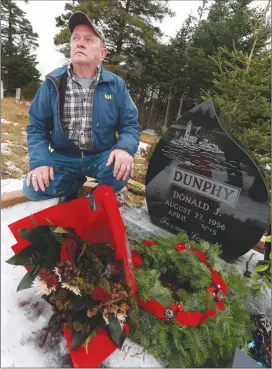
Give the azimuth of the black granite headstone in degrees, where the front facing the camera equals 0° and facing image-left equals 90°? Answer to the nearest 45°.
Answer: approximately 0°

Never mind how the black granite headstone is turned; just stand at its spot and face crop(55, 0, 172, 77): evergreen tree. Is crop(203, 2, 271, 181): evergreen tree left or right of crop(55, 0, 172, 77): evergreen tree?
right

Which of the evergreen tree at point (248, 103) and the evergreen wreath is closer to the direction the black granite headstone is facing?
the evergreen wreath

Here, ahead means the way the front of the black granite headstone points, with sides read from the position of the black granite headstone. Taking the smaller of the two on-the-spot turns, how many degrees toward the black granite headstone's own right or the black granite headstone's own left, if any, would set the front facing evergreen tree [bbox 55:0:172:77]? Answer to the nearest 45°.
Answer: approximately 135° to the black granite headstone's own right

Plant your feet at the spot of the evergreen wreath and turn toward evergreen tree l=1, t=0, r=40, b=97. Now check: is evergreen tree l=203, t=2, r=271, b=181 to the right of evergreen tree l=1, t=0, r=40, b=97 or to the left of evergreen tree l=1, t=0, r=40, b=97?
right

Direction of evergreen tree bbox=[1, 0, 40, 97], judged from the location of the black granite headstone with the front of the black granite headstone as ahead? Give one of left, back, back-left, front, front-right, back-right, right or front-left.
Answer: back-right

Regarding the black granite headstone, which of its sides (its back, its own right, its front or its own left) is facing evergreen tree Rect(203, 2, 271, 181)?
back

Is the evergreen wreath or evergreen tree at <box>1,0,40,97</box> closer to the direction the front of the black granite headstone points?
the evergreen wreath

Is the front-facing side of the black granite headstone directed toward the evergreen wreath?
yes

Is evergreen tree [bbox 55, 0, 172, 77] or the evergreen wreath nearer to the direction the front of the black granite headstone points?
the evergreen wreath

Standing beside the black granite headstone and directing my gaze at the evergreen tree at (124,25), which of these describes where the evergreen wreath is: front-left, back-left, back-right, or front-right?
back-left
